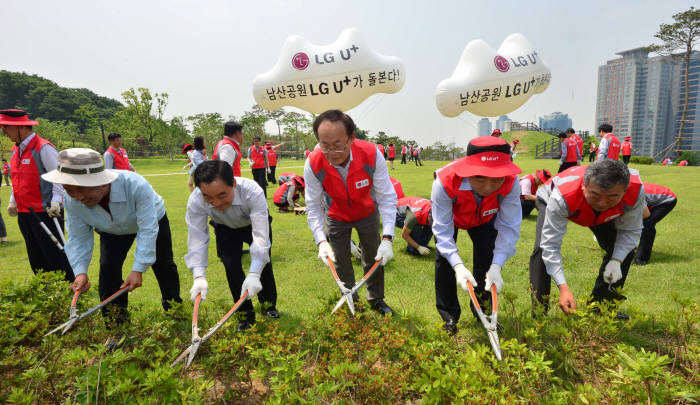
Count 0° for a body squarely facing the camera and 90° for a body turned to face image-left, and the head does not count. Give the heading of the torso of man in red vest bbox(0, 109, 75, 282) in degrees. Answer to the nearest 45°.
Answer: approximately 45°

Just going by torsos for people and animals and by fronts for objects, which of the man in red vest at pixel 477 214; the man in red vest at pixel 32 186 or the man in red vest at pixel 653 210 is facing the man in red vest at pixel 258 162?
the man in red vest at pixel 653 210

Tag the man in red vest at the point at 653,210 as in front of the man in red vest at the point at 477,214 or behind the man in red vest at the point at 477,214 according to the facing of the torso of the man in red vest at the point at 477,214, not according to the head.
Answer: behind

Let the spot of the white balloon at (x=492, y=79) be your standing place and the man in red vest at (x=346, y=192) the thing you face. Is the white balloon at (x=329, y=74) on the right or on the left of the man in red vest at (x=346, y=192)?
right

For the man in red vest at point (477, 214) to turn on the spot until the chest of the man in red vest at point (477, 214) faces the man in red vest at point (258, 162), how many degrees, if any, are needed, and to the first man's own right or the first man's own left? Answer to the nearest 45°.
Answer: approximately 135° to the first man's own right

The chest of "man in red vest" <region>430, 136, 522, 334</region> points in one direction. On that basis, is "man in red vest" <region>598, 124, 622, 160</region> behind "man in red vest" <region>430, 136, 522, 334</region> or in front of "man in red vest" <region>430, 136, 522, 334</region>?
behind

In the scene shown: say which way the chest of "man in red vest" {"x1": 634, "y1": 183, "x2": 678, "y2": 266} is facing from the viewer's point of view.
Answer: to the viewer's left
